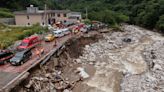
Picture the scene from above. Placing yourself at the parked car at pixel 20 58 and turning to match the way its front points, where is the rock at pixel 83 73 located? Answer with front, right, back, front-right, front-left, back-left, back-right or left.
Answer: back-left

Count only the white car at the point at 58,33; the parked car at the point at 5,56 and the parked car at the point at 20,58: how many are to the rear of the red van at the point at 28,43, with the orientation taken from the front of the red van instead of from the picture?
1

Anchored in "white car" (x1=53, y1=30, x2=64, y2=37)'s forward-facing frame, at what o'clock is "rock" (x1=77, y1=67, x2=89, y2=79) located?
The rock is roughly at 10 o'clock from the white car.

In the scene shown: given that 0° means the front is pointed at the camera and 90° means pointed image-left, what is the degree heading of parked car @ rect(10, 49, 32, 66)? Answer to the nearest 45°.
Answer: approximately 45°

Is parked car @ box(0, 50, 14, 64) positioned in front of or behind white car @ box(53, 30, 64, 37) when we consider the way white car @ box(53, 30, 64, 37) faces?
in front

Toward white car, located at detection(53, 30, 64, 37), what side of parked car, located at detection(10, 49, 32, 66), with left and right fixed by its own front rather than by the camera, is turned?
back
